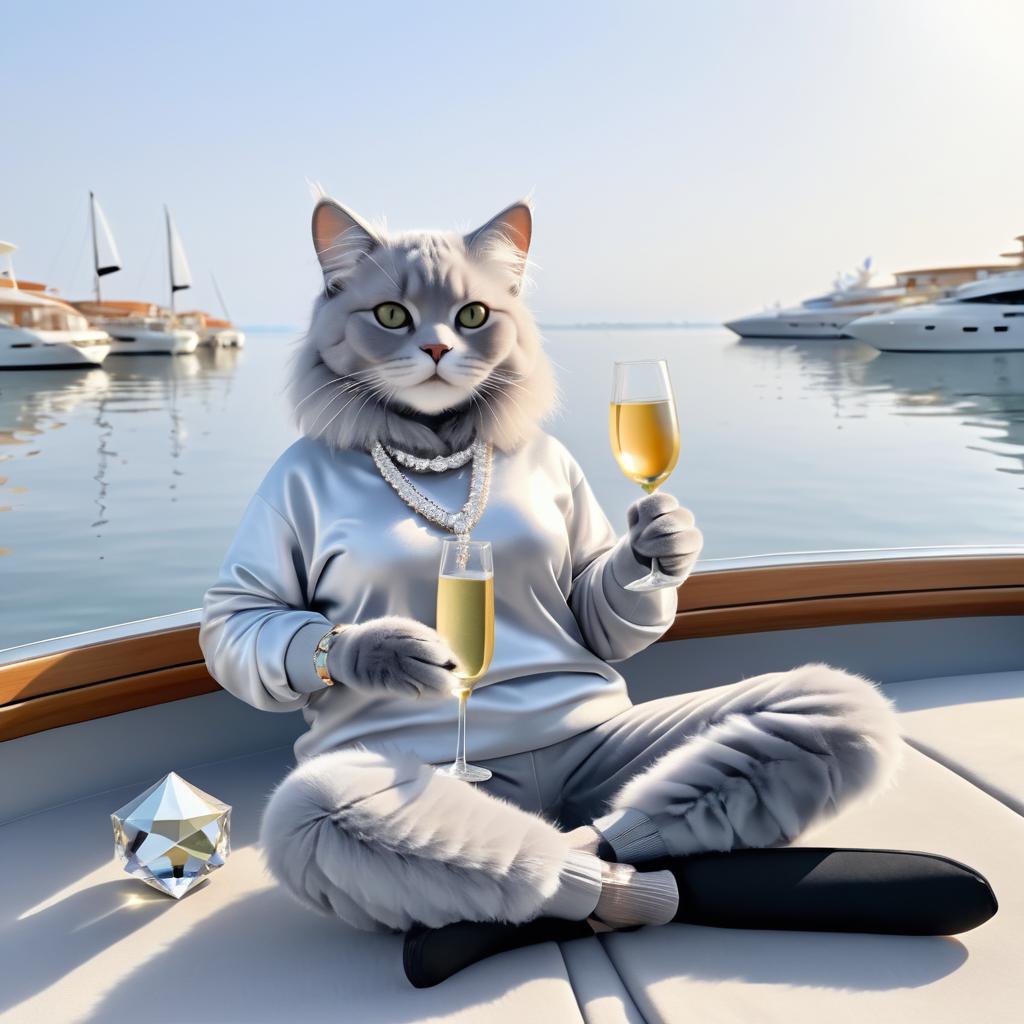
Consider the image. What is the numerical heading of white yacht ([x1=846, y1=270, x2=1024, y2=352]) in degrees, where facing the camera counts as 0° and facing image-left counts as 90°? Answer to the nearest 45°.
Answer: approximately 90°

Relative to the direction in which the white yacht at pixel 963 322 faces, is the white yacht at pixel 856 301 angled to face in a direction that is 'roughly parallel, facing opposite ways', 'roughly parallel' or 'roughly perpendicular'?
roughly parallel

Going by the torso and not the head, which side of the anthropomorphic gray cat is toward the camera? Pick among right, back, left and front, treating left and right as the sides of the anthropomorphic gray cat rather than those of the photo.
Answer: front

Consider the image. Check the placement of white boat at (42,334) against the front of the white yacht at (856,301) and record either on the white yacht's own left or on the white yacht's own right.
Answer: on the white yacht's own left

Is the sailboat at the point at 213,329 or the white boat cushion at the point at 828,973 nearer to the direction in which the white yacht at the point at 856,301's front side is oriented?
the sailboat

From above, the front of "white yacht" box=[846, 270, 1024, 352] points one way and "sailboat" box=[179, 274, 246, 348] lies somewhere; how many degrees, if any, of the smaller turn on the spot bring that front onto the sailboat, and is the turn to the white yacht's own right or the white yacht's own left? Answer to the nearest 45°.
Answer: approximately 45° to the white yacht's own left

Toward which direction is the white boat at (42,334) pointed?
to the viewer's right

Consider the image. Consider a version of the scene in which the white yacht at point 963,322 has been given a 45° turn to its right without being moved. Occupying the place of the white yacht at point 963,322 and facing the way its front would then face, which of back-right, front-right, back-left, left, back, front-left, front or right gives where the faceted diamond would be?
back-left

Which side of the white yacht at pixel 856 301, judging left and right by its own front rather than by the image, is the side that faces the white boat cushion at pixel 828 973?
left

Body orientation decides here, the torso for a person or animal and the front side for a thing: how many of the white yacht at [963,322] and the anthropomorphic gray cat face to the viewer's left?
1

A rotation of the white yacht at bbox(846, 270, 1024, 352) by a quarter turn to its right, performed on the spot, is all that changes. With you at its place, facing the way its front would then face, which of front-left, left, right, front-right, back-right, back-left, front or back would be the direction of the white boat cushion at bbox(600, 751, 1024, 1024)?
back

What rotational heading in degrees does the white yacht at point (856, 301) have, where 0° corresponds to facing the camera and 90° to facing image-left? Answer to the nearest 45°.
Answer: approximately 90°
